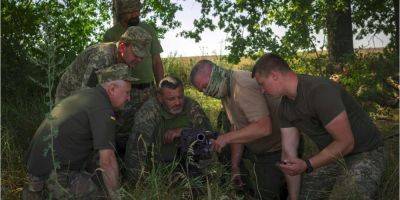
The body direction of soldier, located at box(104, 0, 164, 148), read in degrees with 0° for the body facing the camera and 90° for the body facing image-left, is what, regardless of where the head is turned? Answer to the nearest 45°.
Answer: approximately 0°

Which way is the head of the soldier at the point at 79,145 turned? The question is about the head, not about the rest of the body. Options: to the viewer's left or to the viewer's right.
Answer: to the viewer's right

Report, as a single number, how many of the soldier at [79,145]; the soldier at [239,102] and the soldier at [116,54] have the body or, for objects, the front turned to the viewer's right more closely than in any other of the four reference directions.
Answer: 2

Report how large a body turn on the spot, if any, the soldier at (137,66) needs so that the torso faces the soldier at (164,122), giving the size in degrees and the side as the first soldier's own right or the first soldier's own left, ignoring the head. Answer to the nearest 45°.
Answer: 0° — they already face them

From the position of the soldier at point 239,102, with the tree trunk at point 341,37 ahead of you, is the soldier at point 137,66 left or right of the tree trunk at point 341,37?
left

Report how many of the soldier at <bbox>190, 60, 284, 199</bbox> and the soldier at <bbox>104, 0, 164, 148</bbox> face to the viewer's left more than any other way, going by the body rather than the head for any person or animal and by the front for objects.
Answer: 1

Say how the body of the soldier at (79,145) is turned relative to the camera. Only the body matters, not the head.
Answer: to the viewer's right

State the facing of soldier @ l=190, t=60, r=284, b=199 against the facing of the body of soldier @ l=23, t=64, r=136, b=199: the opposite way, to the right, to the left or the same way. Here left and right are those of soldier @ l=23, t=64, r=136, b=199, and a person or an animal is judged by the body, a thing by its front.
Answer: the opposite way

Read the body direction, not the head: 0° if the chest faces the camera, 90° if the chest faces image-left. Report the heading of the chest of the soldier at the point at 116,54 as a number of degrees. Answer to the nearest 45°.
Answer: approximately 270°

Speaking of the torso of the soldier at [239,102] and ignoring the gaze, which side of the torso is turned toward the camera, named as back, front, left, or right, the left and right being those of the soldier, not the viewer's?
left

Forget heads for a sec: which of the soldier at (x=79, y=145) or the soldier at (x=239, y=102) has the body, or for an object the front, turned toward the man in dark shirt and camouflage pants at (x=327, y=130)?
the soldier at (x=79, y=145)

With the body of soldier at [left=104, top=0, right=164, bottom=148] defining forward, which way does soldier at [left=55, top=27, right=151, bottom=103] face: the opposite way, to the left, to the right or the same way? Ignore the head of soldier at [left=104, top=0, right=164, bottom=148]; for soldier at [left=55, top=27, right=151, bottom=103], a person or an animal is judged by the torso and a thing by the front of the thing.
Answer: to the left
